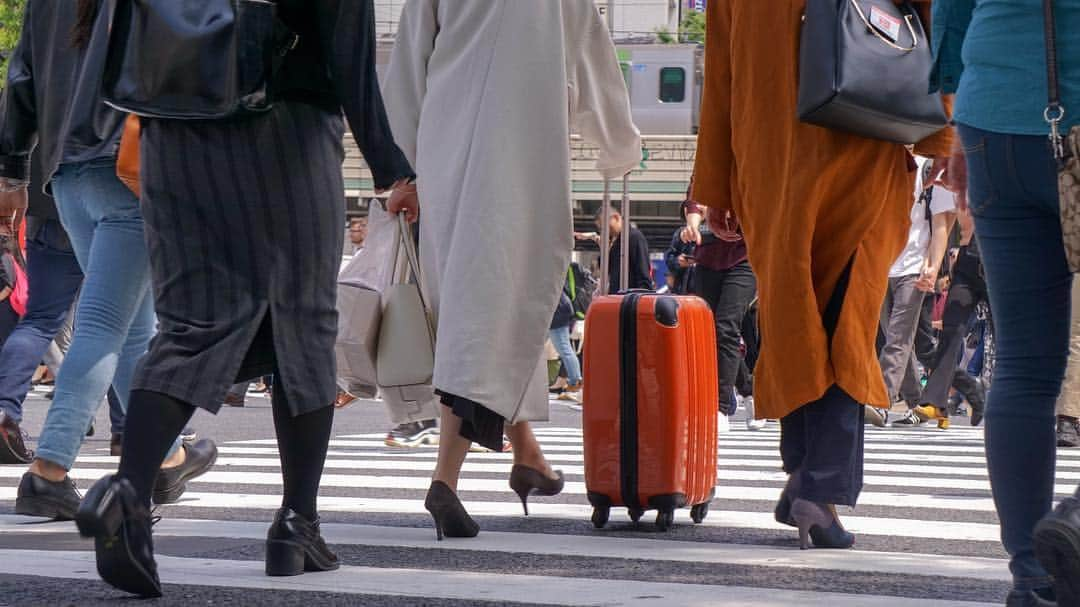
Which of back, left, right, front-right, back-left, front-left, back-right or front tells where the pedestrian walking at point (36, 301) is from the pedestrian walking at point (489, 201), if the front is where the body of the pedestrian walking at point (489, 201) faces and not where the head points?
left

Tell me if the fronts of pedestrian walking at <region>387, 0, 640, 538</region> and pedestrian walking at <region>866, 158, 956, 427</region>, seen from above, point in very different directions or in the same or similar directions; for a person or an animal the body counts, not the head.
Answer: very different directions

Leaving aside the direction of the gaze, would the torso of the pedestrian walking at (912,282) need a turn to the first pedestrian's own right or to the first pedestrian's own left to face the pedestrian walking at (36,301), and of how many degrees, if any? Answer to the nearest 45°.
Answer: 0° — they already face them

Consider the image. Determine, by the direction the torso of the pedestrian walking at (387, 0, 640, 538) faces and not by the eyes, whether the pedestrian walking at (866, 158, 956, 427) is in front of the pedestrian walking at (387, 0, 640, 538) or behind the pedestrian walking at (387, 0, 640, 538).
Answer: in front

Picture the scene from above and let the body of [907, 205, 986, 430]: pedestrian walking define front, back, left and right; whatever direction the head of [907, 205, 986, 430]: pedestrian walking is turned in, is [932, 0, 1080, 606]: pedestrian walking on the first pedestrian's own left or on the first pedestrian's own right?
on the first pedestrian's own left

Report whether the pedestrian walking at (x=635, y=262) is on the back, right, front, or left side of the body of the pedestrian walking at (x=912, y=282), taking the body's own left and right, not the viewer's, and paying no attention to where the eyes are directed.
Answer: right

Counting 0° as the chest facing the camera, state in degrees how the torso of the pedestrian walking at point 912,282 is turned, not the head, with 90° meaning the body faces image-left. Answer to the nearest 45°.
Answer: approximately 45°
